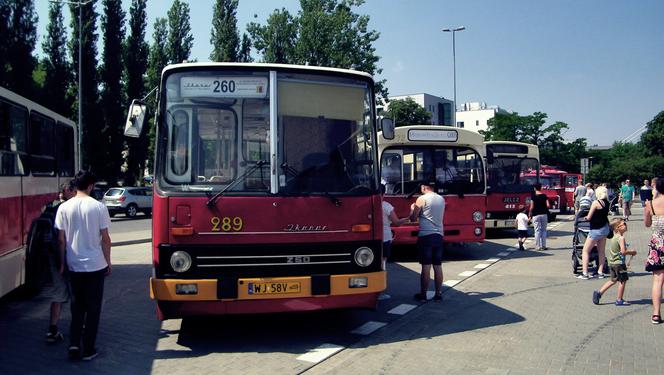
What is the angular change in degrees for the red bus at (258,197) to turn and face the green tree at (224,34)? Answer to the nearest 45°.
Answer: approximately 180°

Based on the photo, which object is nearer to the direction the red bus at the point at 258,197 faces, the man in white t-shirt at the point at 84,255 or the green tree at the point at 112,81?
the man in white t-shirt

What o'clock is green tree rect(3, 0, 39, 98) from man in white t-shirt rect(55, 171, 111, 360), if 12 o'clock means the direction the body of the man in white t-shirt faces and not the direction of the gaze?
The green tree is roughly at 12 o'clock from the man in white t-shirt.

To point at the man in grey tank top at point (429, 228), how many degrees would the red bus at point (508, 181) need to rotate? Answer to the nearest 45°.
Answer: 0° — it already faces them

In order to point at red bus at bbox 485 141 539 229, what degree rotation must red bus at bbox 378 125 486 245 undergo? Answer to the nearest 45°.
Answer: approximately 180°

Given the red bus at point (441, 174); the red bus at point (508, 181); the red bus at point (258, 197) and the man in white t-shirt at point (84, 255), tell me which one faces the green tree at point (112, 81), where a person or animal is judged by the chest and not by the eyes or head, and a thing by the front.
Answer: the man in white t-shirt

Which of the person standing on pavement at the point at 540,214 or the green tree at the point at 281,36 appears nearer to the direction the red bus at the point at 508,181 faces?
the person standing on pavement

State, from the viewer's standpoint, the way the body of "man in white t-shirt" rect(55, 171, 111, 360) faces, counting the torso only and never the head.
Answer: away from the camera

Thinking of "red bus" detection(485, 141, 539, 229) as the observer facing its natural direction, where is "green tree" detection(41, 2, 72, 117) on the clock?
The green tree is roughly at 4 o'clock from the red bus.

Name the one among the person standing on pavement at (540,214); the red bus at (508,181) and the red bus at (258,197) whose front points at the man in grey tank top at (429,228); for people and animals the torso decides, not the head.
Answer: the red bus at (508,181)
